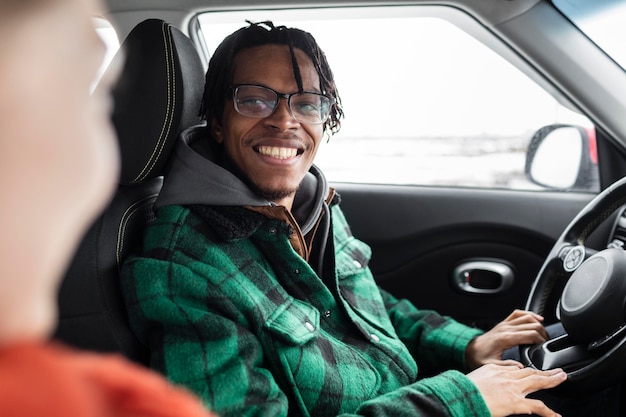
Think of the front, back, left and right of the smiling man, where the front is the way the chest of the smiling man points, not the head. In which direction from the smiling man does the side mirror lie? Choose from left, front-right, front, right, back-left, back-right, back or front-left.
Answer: left

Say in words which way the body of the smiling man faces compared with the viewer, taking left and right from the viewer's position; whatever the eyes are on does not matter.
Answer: facing the viewer and to the right of the viewer

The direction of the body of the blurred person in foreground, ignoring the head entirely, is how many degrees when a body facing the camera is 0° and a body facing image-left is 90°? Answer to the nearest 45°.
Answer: approximately 225°

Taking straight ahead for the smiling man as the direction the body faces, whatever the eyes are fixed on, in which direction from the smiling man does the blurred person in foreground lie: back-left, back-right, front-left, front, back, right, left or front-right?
front-right

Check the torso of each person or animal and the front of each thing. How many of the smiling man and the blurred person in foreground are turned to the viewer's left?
0

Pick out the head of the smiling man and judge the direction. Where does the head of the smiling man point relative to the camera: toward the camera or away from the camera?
toward the camera

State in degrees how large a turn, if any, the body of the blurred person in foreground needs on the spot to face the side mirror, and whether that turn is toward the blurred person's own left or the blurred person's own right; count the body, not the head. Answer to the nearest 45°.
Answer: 0° — they already face it

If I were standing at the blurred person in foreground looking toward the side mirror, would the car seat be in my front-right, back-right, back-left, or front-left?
front-left

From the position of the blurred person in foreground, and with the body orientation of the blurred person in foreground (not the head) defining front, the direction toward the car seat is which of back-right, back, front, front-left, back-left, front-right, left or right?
front-left

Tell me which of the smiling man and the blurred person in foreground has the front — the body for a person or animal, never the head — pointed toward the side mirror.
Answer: the blurred person in foreground
